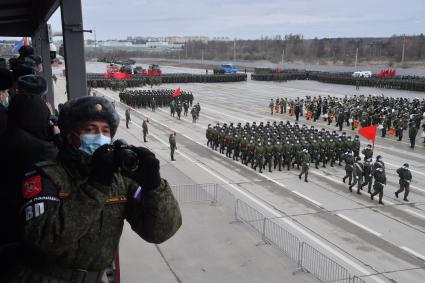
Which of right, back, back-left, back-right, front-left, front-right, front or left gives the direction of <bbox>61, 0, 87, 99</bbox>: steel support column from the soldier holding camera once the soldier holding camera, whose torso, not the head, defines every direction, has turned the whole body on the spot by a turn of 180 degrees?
front-right

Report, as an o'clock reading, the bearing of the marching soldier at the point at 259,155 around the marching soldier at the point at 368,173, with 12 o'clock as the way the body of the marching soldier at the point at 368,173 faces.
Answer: the marching soldier at the point at 259,155 is roughly at 5 o'clock from the marching soldier at the point at 368,173.

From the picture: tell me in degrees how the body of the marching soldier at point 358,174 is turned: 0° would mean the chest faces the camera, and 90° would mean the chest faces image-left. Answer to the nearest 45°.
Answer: approximately 315°

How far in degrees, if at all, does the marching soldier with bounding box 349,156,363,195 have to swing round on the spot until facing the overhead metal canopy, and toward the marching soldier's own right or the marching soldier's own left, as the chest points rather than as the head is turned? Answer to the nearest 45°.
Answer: approximately 90° to the marching soldier's own right

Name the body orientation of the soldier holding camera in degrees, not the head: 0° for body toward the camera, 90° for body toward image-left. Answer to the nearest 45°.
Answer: approximately 315°

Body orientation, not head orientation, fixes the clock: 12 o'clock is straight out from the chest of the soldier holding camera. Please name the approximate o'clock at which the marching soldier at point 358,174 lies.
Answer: The marching soldier is roughly at 9 o'clock from the soldier holding camera.

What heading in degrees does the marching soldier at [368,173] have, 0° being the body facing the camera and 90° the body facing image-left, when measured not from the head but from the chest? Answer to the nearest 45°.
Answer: approximately 315°
